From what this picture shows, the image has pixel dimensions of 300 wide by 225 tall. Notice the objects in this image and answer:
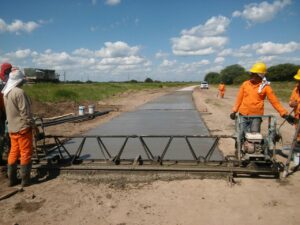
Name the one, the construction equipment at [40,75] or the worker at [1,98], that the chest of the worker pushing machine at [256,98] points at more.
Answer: the worker

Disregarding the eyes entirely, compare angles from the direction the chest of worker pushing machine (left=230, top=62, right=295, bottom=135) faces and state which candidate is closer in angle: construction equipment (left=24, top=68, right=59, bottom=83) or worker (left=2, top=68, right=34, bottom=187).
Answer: the worker

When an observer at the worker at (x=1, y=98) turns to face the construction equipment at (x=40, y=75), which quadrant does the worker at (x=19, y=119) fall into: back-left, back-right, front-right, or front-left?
back-right

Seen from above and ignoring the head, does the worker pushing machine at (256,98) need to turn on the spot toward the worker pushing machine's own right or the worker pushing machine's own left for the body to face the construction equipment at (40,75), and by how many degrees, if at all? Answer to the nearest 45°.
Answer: approximately 135° to the worker pushing machine's own right

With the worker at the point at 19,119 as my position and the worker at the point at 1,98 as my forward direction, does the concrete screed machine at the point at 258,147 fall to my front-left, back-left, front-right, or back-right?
back-right

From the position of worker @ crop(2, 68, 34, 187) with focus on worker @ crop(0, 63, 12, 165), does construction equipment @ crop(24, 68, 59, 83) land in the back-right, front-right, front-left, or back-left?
front-right

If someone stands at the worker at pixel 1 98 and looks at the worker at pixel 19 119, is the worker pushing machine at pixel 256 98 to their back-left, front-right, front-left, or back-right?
front-left
